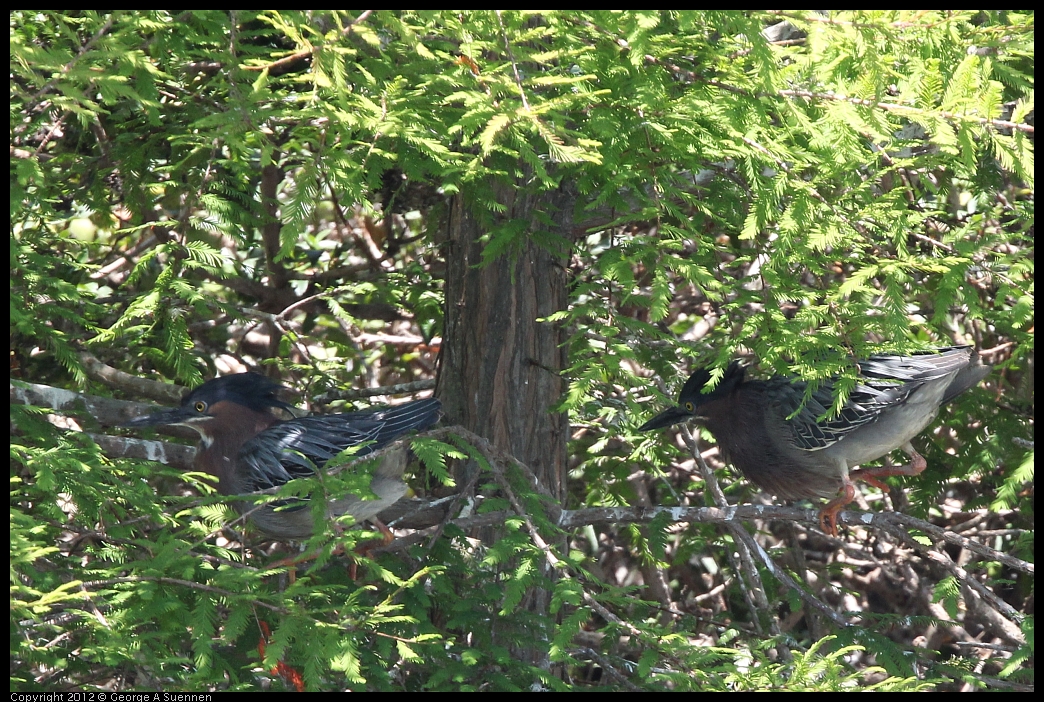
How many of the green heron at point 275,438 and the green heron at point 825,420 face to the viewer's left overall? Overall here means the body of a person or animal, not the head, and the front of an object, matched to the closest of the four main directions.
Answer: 2

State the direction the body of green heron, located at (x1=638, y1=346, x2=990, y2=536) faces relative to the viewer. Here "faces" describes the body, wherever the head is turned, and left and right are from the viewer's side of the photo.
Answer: facing to the left of the viewer

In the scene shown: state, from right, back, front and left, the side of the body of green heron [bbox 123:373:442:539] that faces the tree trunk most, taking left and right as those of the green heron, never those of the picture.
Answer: back

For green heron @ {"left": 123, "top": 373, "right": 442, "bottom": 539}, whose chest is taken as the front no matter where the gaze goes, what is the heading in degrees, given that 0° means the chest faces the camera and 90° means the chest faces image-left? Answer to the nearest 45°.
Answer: approximately 90°

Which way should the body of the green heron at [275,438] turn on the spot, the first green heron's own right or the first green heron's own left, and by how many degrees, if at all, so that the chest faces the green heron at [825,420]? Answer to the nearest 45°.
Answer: approximately 180°

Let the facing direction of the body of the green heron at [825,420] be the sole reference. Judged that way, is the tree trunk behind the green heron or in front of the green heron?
in front

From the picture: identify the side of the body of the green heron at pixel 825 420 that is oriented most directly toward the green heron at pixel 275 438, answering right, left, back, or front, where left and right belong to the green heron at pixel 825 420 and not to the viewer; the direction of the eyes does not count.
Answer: front
